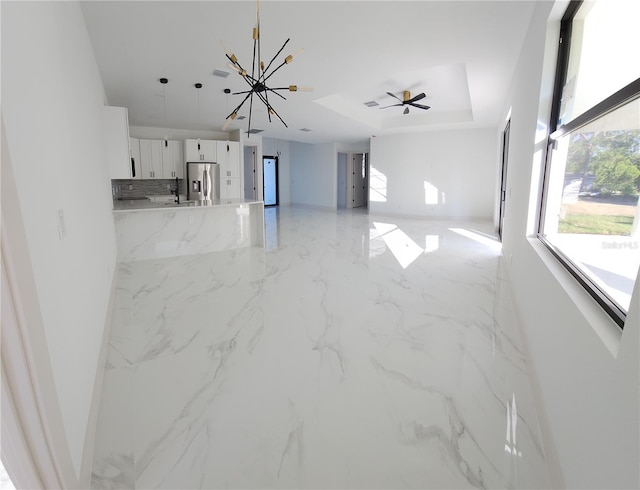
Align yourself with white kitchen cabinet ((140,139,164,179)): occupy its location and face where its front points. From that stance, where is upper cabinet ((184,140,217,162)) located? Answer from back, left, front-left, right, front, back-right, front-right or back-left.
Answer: left

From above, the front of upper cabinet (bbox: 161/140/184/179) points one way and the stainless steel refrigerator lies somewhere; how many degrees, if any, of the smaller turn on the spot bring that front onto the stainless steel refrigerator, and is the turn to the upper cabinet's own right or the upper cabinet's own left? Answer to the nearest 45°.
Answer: approximately 45° to the upper cabinet's own left

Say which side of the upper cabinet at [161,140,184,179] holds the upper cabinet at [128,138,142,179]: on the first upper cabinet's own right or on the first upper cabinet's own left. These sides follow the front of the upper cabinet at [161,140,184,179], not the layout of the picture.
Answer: on the first upper cabinet's own right

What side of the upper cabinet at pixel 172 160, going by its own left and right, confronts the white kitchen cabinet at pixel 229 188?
left

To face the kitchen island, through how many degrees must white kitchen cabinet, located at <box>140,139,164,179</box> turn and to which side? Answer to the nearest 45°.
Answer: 0° — it already faces it

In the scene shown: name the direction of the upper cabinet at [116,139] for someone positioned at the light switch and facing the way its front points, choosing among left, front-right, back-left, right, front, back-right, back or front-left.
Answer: back-left

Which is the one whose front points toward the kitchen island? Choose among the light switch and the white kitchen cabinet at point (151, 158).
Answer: the white kitchen cabinet

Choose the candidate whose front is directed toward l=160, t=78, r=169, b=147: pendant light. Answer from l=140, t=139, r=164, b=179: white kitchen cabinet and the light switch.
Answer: the white kitchen cabinet

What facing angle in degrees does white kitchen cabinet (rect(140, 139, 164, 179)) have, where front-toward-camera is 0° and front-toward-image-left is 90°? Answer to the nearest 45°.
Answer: approximately 0°

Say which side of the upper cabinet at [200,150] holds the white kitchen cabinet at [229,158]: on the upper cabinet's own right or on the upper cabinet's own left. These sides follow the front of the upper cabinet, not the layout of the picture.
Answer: on the upper cabinet's own left

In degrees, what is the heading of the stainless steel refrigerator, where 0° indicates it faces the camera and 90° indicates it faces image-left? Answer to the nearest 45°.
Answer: approximately 0°
